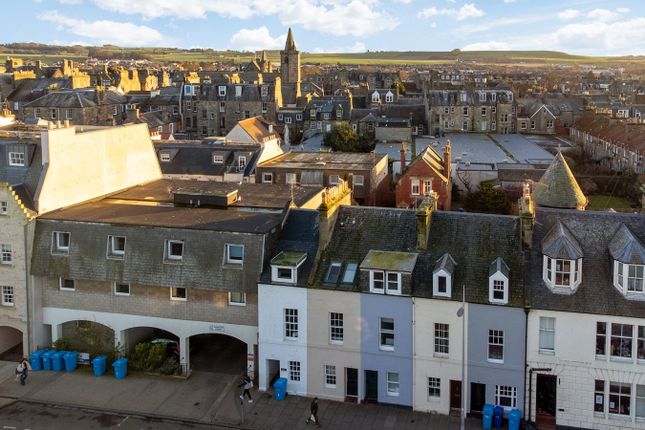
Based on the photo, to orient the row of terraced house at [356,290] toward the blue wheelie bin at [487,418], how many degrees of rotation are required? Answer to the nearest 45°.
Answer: approximately 45° to its left

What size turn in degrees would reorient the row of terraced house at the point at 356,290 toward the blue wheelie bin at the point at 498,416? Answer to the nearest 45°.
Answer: approximately 45° to its left

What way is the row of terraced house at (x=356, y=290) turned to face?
toward the camera
